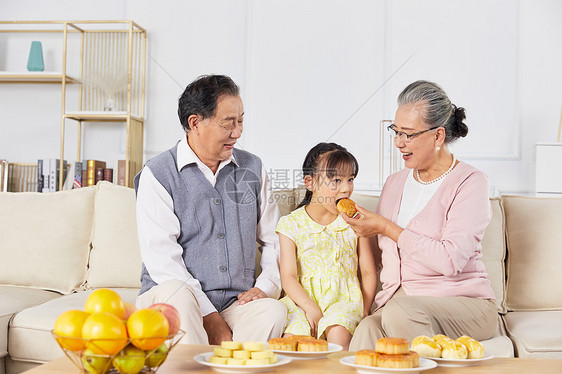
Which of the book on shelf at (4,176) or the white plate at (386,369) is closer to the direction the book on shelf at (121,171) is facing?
the white plate

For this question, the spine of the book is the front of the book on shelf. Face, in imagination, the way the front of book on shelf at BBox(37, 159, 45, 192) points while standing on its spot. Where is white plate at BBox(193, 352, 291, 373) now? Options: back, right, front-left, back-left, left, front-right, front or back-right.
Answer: front

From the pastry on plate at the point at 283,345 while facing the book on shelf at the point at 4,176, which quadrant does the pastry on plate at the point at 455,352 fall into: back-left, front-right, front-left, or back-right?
back-right

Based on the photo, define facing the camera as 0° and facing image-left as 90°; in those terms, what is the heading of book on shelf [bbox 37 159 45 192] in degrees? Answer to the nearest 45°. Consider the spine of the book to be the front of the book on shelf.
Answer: approximately 0°

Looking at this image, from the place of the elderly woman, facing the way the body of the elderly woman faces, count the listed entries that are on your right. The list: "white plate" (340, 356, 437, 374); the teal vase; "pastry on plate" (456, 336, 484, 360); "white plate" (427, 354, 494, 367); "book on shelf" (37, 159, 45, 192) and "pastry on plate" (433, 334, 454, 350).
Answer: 2

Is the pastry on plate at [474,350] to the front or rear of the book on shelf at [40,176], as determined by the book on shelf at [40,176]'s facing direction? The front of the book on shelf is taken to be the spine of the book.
to the front

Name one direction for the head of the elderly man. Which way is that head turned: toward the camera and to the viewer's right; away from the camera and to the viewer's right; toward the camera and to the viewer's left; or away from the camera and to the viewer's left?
toward the camera and to the viewer's right

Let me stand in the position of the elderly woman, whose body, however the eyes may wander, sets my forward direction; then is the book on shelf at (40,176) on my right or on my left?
on my right

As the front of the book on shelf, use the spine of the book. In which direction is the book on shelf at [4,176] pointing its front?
toward the camera

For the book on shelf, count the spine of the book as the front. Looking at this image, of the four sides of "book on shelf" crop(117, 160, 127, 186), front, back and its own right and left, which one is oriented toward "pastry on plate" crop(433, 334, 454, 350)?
front

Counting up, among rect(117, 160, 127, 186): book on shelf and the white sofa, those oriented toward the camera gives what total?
2

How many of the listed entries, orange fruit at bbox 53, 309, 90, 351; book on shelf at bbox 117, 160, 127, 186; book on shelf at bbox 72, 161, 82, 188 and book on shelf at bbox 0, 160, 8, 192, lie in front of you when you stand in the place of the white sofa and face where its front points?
1

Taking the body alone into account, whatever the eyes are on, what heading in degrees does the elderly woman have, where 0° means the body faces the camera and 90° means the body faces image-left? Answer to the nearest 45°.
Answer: approximately 45°

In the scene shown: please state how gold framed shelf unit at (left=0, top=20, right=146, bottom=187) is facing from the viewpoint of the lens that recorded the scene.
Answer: facing the viewer
